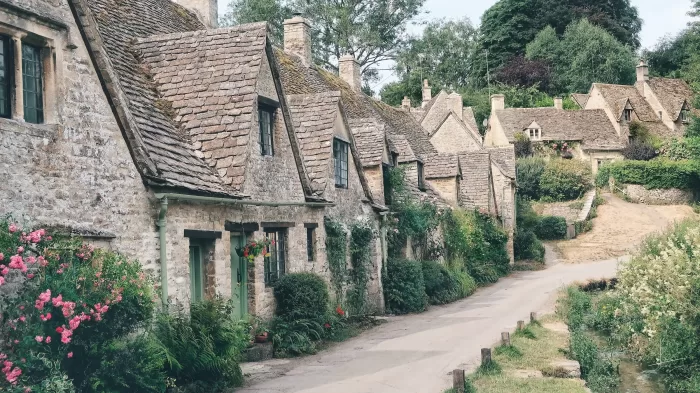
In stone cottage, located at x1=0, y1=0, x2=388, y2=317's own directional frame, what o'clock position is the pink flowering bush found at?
The pink flowering bush is roughly at 2 o'clock from the stone cottage.

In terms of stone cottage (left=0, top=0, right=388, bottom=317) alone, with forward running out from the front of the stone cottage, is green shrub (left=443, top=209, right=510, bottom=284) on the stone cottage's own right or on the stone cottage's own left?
on the stone cottage's own left

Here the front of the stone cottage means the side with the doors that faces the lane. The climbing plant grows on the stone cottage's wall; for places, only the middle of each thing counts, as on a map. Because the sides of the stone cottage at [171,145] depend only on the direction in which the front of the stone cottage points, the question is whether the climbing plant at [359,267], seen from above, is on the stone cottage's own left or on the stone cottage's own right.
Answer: on the stone cottage's own left

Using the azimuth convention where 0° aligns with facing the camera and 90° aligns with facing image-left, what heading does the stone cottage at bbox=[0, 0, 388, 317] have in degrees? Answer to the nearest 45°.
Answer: approximately 315°

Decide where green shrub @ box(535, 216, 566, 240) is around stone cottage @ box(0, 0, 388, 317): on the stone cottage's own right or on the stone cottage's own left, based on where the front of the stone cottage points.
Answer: on the stone cottage's own left

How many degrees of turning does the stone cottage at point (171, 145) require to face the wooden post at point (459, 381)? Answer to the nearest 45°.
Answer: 0° — it already faces it

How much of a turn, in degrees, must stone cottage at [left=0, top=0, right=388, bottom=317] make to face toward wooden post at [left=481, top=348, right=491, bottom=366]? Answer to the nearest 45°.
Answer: approximately 45° to its left
